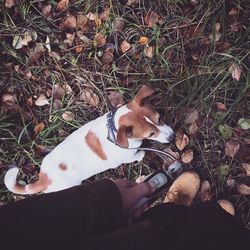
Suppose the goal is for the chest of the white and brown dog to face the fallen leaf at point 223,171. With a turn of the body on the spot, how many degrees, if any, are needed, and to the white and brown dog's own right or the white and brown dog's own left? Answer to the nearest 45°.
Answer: approximately 45° to the white and brown dog's own right

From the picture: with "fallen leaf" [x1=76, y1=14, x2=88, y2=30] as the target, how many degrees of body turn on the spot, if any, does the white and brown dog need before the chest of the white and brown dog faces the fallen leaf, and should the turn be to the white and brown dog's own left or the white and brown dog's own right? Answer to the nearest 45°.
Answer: approximately 45° to the white and brown dog's own left

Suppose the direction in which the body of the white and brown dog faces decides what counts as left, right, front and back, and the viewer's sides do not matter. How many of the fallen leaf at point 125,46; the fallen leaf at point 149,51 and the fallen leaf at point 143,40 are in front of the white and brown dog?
3

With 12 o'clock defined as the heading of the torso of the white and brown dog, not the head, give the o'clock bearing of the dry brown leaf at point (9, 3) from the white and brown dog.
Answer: The dry brown leaf is roughly at 10 o'clock from the white and brown dog.

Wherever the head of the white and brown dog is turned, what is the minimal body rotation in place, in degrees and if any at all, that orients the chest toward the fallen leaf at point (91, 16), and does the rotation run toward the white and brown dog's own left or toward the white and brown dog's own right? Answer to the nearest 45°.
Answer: approximately 45° to the white and brown dog's own left

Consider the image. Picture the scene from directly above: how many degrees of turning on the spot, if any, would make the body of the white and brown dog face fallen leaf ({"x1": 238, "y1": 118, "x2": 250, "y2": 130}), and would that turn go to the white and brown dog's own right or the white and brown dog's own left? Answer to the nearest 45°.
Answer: approximately 45° to the white and brown dog's own right

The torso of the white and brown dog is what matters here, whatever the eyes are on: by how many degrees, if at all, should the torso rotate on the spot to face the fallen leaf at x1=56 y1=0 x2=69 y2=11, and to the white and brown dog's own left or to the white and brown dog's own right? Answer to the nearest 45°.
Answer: approximately 45° to the white and brown dog's own left

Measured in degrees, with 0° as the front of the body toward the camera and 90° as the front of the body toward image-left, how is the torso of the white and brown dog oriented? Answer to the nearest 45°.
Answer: approximately 225°

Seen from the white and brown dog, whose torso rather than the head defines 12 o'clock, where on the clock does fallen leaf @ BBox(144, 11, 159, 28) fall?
The fallen leaf is roughly at 12 o'clock from the white and brown dog.
